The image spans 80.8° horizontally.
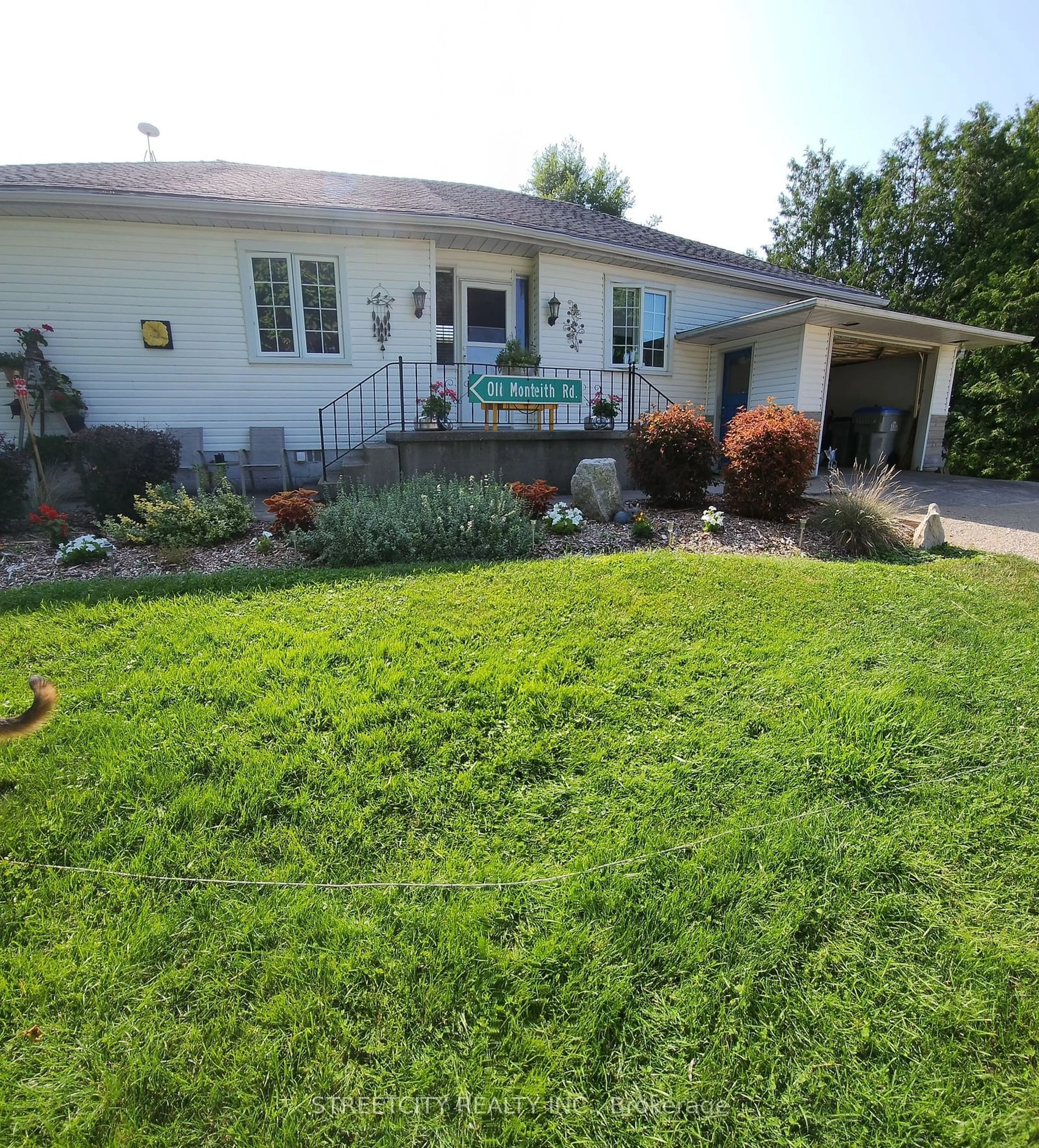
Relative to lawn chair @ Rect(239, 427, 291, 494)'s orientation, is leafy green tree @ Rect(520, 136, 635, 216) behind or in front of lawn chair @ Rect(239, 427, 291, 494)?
behind

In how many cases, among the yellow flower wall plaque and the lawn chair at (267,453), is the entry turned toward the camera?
2

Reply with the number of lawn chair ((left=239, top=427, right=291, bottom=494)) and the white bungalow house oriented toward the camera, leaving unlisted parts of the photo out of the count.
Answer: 2

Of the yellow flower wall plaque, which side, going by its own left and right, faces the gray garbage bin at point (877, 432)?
left

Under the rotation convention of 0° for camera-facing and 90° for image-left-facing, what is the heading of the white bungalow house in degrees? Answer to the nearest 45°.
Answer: approximately 0°
